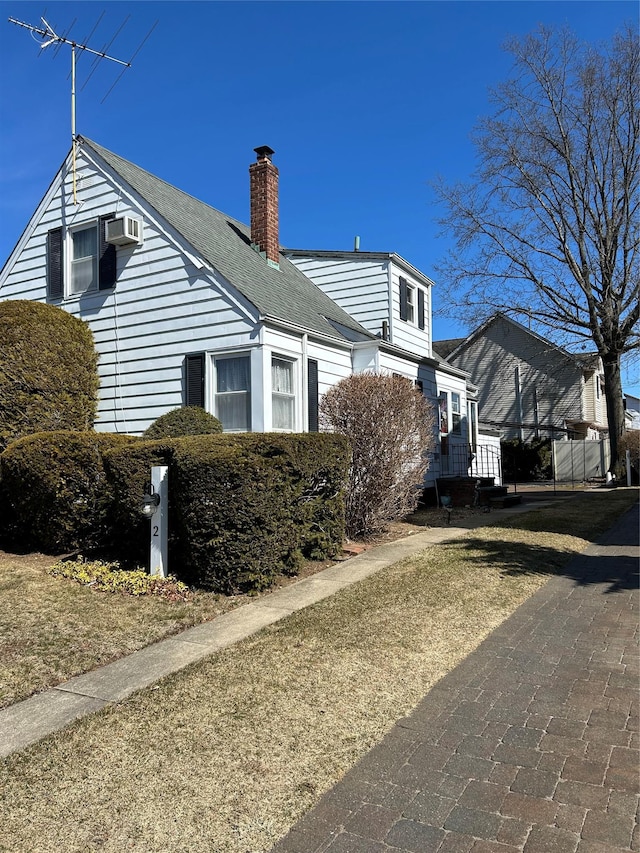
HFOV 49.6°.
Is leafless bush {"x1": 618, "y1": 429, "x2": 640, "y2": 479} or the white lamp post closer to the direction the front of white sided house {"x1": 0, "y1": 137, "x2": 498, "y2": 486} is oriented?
the white lamp post

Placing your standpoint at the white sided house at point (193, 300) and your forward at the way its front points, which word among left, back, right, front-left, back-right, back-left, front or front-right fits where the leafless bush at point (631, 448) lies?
left

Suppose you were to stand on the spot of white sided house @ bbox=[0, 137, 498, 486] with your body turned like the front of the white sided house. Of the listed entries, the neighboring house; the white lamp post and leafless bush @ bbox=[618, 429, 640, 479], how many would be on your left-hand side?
2

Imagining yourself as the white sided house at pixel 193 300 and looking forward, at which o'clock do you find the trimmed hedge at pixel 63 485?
The trimmed hedge is roughly at 2 o'clock from the white sided house.

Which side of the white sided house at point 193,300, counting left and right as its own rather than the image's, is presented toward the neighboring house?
left
